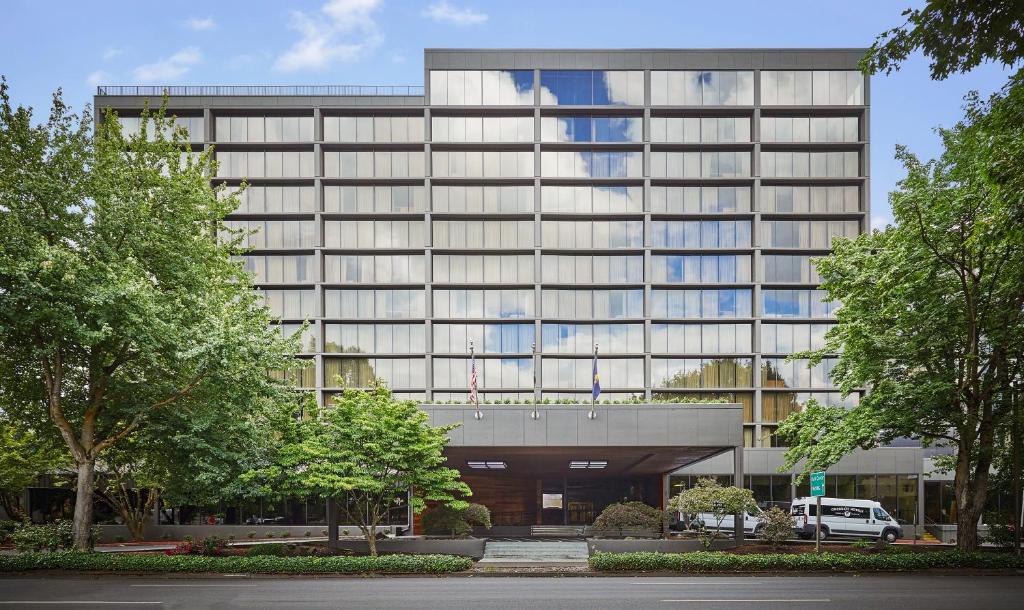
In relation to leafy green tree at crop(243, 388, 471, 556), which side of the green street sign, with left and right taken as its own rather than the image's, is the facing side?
right

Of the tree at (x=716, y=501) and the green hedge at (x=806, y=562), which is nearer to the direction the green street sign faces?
the green hedge

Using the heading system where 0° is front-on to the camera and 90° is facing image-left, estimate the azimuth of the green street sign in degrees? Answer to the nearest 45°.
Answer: approximately 0°

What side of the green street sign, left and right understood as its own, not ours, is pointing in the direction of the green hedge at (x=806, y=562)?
front

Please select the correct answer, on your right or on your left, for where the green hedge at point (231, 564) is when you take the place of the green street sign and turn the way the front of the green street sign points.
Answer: on your right

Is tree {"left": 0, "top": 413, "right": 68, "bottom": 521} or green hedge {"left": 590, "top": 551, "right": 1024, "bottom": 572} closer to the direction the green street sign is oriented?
the green hedge
